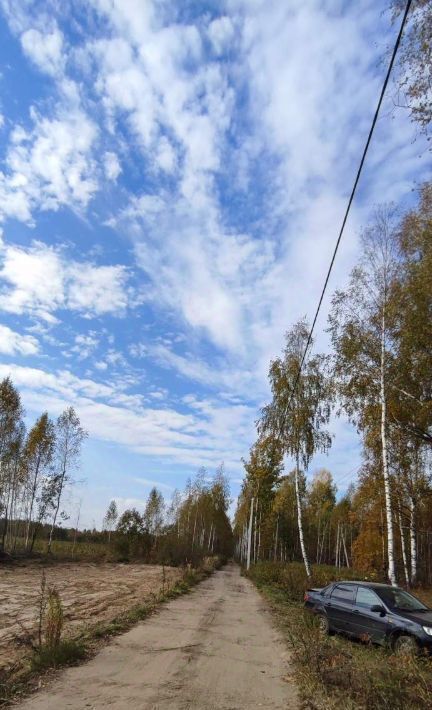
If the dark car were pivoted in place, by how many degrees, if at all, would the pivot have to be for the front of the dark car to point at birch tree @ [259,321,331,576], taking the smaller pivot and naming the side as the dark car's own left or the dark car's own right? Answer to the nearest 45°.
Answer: approximately 135° to the dark car's own left

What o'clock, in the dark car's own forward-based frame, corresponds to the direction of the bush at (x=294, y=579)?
The bush is roughly at 7 o'clock from the dark car.

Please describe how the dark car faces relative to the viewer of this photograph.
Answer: facing the viewer and to the right of the viewer
